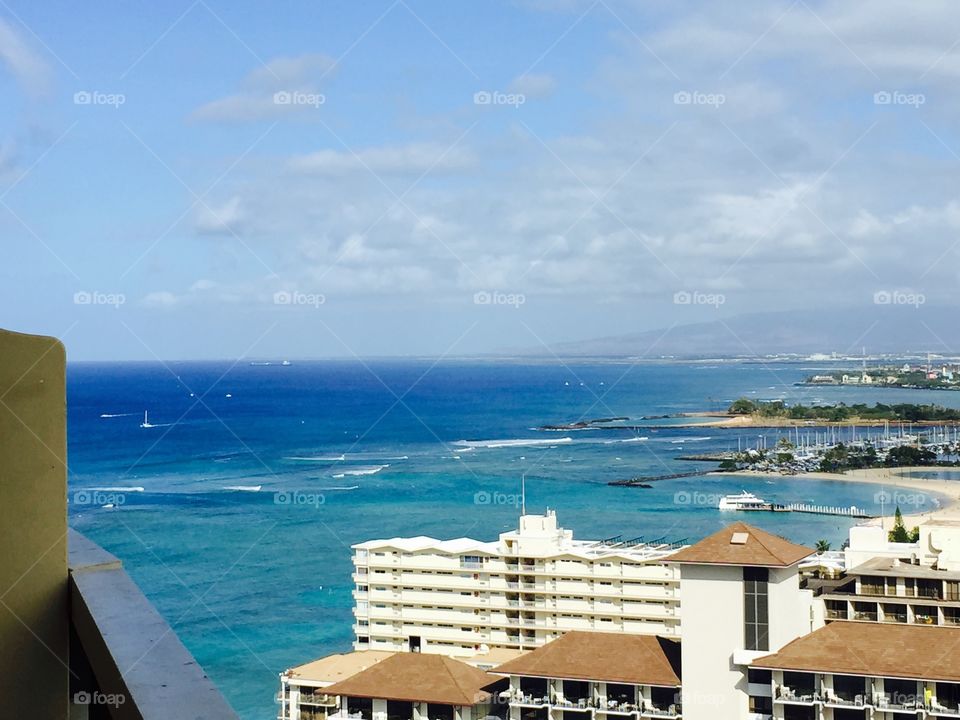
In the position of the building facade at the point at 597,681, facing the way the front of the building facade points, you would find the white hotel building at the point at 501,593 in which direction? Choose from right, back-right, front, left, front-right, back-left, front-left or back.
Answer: back

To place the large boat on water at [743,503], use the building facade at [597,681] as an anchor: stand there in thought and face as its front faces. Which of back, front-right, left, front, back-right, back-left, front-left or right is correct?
back

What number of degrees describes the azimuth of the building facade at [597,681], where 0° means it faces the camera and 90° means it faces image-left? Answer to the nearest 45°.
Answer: approximately 0°

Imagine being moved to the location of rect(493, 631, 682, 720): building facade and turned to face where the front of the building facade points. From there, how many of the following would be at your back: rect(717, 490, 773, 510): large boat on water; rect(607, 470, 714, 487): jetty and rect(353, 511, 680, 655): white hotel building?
3

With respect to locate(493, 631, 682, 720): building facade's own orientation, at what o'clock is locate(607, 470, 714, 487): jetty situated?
The jetty is roughly at 6 o'clock from the building facade.
